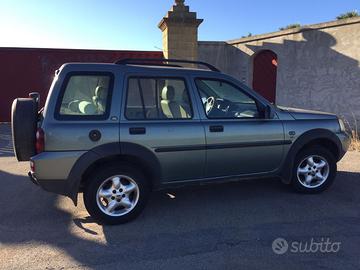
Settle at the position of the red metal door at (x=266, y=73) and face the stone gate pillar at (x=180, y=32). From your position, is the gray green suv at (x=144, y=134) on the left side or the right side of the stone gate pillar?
left

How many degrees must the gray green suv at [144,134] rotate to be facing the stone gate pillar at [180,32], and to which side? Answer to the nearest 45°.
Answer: approximately 90° to its left

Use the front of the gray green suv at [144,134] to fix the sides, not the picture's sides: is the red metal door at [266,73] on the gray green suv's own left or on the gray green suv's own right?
on the gray green suv's own left

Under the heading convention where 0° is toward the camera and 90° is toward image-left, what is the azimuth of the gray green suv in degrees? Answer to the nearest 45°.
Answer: approximately 270°
